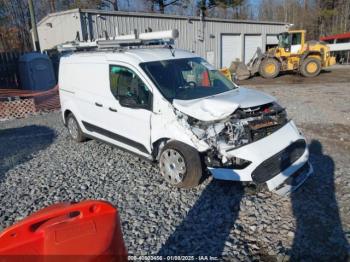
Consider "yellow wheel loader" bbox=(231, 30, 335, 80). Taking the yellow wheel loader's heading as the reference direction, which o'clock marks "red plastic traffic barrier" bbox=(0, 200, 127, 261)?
The red plastic traffic barrier is roughly at 9 o'clock from the yellow wheel loader.

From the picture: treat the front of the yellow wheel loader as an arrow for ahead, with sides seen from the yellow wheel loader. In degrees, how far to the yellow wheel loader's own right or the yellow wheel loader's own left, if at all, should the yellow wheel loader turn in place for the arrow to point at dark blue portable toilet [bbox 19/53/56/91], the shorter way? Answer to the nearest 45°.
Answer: approximately 45° to the yellow wheel loader's own left

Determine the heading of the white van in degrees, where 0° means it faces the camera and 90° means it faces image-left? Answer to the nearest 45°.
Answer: approximately 315°

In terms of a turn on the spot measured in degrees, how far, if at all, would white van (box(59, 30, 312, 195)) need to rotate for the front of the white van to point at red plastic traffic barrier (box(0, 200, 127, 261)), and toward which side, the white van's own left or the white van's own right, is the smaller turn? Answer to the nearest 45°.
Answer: approximately 45° to the white van's own right

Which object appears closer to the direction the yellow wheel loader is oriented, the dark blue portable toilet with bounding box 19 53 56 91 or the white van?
the dark blue portable toilet

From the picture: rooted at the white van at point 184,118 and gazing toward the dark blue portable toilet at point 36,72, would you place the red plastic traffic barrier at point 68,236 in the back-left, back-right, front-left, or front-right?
back-left

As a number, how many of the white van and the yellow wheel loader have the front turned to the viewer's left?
1

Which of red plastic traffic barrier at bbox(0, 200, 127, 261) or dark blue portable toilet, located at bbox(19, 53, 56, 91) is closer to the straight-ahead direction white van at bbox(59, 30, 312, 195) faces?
the red plastic traffic barrier

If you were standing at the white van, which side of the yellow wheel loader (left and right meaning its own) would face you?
left

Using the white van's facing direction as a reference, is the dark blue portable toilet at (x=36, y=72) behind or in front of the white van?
behind

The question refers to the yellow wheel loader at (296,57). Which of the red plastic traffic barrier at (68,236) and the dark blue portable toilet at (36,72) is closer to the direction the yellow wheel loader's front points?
the dark blue portable toilet

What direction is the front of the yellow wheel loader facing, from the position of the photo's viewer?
facing to the left of the viewer

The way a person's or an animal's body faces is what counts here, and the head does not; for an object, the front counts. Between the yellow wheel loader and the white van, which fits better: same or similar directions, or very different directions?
very different directions

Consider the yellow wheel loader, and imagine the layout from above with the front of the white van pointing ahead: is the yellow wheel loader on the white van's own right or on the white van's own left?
on the white van's own left
